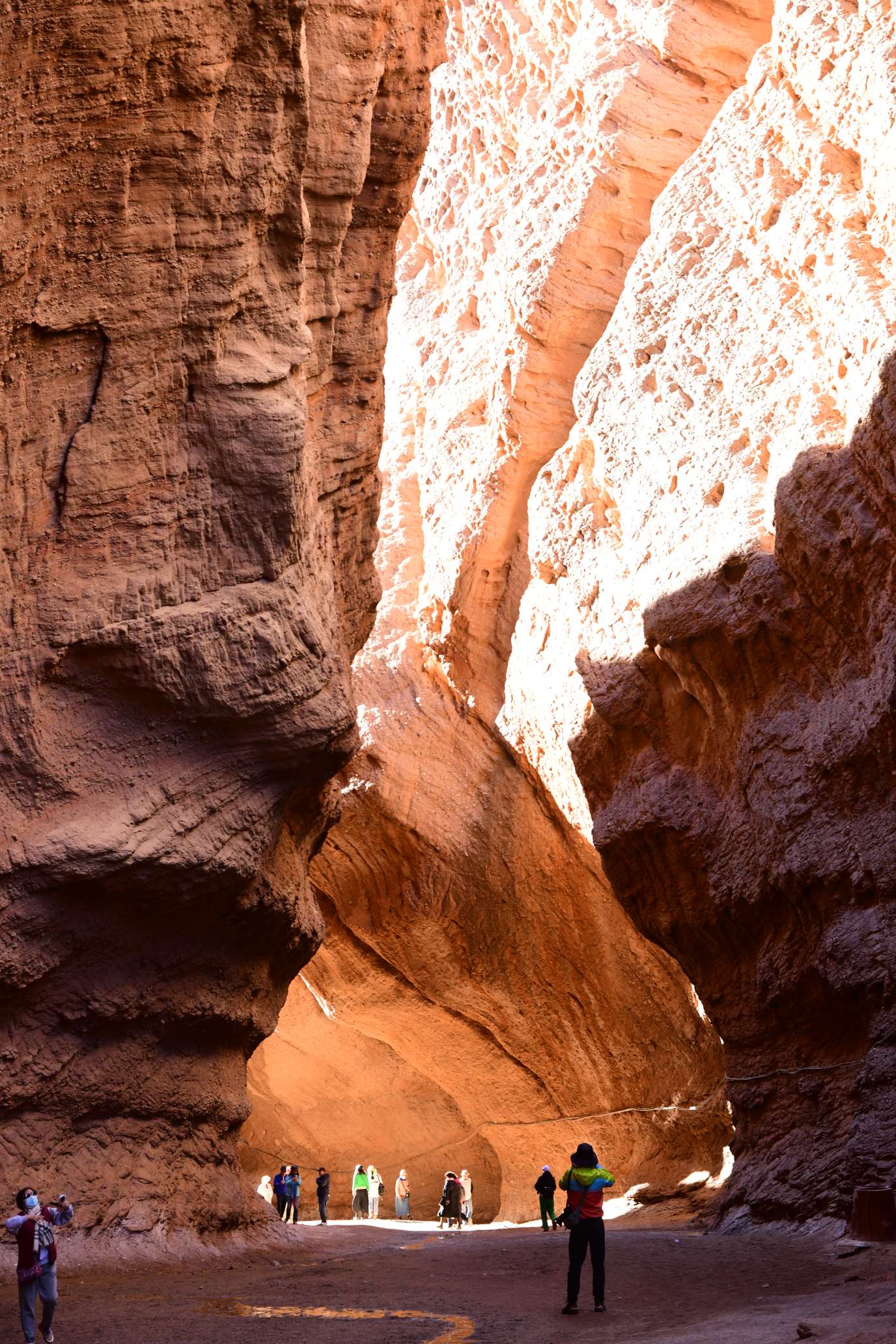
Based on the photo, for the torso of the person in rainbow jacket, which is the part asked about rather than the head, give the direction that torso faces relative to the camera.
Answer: away from the camera

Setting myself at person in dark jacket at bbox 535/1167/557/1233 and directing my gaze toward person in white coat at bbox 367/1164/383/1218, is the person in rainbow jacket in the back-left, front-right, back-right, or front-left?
back-left

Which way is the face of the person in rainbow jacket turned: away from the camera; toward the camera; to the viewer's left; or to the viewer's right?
away from the camera

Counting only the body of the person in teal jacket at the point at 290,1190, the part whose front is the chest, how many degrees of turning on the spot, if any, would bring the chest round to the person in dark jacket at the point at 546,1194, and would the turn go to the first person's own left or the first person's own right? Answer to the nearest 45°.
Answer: approximately 45° to the first person's own left

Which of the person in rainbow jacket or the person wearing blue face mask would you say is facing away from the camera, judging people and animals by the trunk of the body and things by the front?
the person in rainbow jacket

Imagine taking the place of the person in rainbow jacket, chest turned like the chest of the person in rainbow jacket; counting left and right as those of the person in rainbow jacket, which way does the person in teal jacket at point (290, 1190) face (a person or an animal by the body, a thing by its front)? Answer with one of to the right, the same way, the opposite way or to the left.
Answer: the opposite way

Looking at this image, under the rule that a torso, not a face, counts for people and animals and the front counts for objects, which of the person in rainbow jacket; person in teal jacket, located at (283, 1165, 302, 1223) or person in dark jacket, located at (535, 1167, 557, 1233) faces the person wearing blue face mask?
person in teal jacket, located at (283, 1165, 302, 1223)

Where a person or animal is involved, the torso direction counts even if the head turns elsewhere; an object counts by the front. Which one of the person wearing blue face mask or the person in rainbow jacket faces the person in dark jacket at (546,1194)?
the person in rainbow jacket

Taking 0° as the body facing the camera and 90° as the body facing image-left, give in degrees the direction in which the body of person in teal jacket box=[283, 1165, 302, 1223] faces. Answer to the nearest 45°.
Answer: approximately 0°

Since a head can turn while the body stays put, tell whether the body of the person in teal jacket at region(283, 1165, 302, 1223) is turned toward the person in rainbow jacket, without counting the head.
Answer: yes

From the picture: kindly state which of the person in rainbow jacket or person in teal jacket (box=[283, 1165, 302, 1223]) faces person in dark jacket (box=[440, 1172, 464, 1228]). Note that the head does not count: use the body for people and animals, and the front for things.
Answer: the person in rainbow jacket

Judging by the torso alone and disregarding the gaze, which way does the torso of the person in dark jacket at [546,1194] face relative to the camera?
away from the camera
